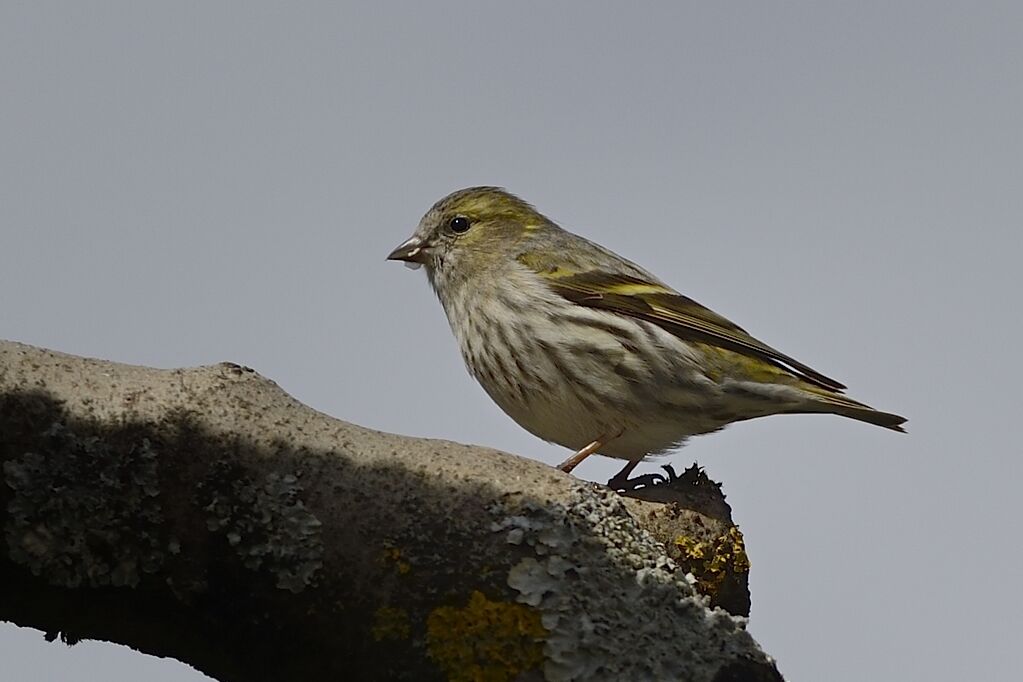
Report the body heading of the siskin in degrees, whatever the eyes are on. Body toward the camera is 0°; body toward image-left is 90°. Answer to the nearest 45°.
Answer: approximately 90°

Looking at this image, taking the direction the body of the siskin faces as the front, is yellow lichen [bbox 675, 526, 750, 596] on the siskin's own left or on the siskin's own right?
on the siskin's own left
